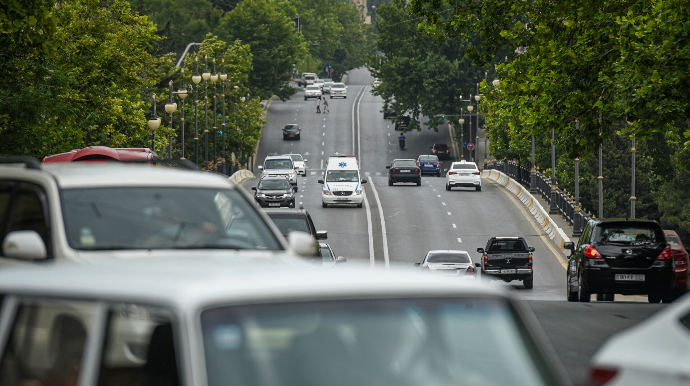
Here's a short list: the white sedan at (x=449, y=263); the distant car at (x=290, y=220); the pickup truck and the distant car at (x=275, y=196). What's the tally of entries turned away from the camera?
2

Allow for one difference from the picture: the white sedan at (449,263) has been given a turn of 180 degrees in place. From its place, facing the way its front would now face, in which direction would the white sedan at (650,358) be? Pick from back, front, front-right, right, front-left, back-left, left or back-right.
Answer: front

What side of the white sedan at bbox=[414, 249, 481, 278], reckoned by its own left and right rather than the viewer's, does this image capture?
back

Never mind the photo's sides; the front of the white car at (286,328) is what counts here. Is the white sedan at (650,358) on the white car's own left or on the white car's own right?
on the white car's own left

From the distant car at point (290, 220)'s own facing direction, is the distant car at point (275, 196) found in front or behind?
behind

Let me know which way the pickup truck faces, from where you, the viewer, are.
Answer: facing away from the viewer

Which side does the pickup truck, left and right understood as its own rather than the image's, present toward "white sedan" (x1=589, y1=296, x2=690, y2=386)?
back

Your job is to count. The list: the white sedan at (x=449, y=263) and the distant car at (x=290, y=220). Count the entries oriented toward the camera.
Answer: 1

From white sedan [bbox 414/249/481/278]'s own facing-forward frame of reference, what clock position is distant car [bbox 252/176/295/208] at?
The distant car is roughly at 11 o'clock from the white sedan.

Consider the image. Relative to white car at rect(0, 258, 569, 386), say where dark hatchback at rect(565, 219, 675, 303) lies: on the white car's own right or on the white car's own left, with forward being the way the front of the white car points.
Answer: on the white car's own left

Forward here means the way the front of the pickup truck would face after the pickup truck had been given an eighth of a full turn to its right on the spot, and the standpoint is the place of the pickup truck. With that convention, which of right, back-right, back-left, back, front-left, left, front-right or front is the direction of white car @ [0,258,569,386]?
back-right
